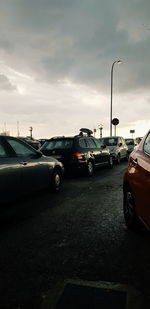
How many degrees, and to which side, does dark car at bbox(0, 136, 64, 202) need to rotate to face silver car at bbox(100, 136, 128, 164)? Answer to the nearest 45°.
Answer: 0° — it already faces it

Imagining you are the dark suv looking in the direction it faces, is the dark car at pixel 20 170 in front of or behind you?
behind

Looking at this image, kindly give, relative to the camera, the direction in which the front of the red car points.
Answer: facing away from the viewer and to the left of the viewer

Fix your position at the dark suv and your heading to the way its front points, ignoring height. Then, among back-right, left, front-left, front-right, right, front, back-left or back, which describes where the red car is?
back-right

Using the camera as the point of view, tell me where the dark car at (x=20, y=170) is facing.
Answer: facing away from the viewer and to the right of the viewer

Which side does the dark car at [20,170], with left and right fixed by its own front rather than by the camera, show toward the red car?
right

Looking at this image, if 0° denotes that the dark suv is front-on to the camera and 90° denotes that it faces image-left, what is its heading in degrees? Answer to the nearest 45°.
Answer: approximately 225°
